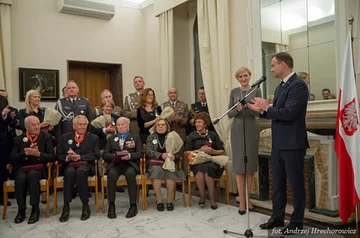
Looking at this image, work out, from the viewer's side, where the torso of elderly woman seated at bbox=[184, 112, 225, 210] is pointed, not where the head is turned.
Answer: toward the camera

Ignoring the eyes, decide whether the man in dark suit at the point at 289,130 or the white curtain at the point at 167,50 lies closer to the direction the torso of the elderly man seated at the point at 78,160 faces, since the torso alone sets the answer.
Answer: the man in dark suit

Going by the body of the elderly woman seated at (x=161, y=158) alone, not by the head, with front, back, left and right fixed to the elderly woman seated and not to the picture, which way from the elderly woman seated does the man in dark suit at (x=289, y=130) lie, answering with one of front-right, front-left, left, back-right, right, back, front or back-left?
front-left

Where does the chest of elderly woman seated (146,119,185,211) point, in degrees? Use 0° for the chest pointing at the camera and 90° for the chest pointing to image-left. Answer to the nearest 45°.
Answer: approximately 0°

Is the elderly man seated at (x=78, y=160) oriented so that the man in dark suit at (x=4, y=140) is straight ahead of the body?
no

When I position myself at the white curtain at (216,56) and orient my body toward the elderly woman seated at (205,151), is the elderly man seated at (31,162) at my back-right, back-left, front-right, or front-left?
front-right

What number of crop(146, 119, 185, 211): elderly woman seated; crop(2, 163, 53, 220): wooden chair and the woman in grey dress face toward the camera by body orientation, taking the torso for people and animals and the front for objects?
3

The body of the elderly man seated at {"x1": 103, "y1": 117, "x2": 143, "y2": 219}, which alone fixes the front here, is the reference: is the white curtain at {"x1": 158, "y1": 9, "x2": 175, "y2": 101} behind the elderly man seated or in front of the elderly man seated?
behind

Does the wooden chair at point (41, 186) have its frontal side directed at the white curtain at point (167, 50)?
no

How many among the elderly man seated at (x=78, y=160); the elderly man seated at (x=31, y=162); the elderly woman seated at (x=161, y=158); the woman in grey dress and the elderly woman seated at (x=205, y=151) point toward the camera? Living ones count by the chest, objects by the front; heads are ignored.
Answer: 5

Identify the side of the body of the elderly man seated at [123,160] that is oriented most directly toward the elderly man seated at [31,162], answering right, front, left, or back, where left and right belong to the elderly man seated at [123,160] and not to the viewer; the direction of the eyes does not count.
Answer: right

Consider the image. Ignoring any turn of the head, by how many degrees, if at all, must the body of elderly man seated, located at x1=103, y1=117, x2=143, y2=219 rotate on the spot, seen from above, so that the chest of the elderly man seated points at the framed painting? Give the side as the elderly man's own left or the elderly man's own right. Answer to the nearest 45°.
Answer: approximately 135° to the elderly man's own right

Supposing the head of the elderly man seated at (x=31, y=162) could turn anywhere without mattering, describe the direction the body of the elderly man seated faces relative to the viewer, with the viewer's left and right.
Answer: facing the viewer

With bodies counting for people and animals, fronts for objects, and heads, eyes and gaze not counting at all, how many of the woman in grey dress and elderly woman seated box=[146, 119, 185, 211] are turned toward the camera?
2

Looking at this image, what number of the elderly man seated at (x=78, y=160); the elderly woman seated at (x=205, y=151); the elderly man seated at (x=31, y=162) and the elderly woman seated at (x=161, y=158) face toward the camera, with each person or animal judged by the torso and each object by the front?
4

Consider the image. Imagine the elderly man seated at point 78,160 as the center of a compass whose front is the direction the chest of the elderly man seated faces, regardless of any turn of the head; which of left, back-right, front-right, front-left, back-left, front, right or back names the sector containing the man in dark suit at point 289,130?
front-left

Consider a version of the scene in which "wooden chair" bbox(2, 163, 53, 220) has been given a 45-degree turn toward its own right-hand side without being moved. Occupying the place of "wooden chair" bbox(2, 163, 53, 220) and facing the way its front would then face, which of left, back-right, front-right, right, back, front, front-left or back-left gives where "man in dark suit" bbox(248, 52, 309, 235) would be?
left

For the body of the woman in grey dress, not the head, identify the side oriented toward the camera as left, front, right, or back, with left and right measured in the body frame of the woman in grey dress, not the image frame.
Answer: front

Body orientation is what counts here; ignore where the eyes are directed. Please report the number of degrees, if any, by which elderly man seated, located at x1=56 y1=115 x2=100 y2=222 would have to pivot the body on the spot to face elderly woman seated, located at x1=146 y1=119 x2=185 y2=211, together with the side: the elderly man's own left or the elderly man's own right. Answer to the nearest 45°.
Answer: approximately 90° to the elderly man's own left
